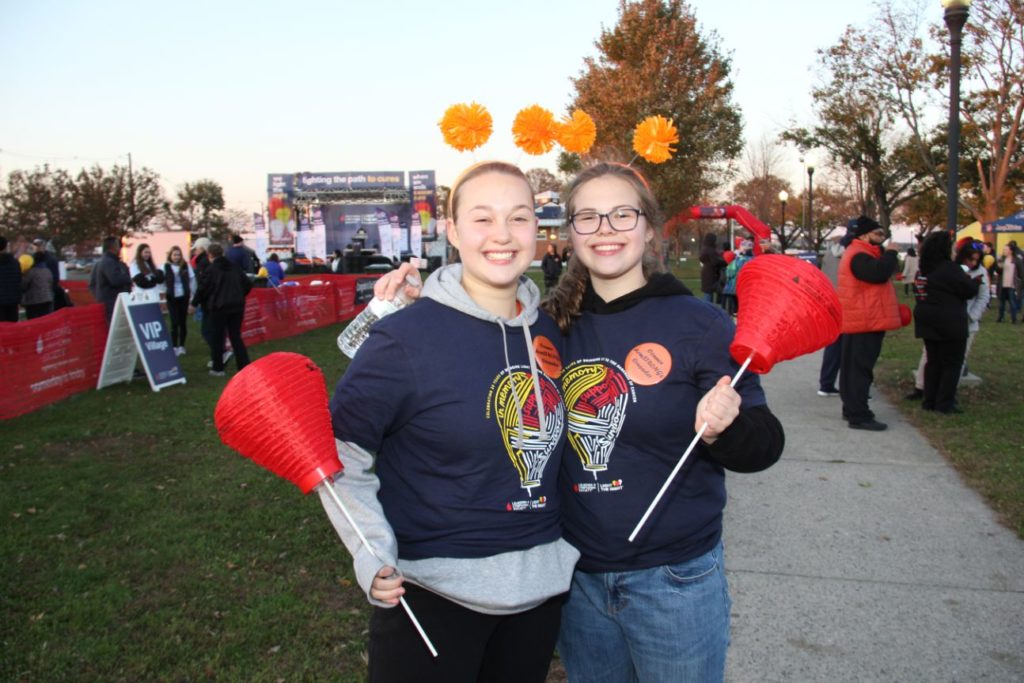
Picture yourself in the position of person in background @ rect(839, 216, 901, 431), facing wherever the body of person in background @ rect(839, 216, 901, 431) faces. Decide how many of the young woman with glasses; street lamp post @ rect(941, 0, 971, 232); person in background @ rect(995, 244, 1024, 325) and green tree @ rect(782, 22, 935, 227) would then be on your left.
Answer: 3

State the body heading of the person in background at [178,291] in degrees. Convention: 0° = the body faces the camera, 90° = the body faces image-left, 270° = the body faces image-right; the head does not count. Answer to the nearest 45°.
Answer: approximately 0°

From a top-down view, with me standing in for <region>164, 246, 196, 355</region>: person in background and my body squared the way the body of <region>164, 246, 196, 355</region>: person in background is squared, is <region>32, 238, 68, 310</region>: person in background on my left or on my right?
on my right
